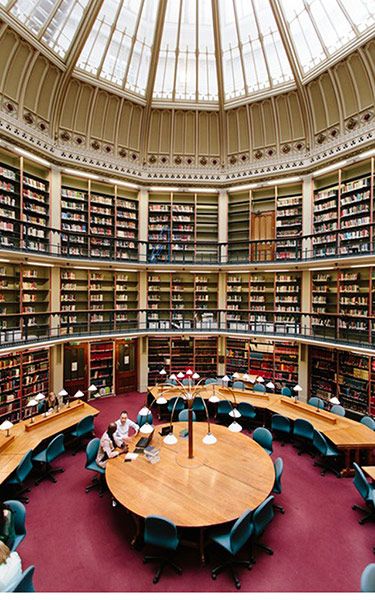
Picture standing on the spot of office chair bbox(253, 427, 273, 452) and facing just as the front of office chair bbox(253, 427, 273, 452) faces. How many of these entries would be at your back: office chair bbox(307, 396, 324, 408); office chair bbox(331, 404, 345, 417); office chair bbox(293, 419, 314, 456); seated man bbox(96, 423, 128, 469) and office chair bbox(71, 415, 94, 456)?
3

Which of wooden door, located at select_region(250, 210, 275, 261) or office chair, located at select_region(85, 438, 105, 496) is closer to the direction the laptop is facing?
the office chair

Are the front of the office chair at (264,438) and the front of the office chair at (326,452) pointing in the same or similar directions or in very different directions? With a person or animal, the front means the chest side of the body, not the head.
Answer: very different directions

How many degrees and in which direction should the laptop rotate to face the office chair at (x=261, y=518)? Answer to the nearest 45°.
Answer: approximately 135° to its left

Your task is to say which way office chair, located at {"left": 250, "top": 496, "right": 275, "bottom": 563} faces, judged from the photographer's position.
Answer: facing away from the viewer and to the left of the viewer

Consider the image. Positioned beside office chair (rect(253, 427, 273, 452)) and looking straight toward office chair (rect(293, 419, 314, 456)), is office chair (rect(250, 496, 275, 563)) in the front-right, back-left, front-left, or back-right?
back-right

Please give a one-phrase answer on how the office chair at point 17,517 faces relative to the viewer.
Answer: facing to the left of the viewer

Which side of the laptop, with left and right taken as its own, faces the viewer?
left
